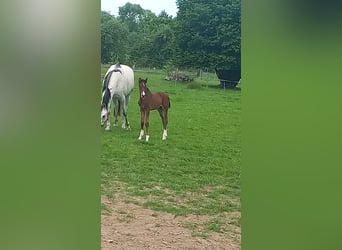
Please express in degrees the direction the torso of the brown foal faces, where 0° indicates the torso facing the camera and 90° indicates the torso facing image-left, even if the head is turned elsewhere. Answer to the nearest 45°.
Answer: approximately 45°

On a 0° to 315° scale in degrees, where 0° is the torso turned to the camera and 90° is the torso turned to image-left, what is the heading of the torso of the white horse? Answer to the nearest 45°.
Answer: approximately 45°
